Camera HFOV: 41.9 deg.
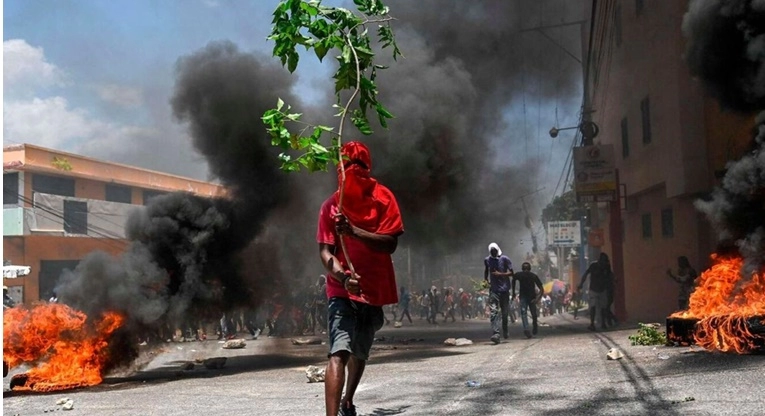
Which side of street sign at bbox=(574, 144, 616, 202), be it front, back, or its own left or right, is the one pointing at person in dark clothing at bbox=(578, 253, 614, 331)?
front

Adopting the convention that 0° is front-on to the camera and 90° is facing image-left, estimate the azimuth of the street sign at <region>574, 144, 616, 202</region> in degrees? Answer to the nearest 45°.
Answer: approximately 0°

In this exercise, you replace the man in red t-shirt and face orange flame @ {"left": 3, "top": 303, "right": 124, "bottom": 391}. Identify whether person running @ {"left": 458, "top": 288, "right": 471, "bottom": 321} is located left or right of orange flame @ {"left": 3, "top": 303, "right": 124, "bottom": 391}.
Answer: right
